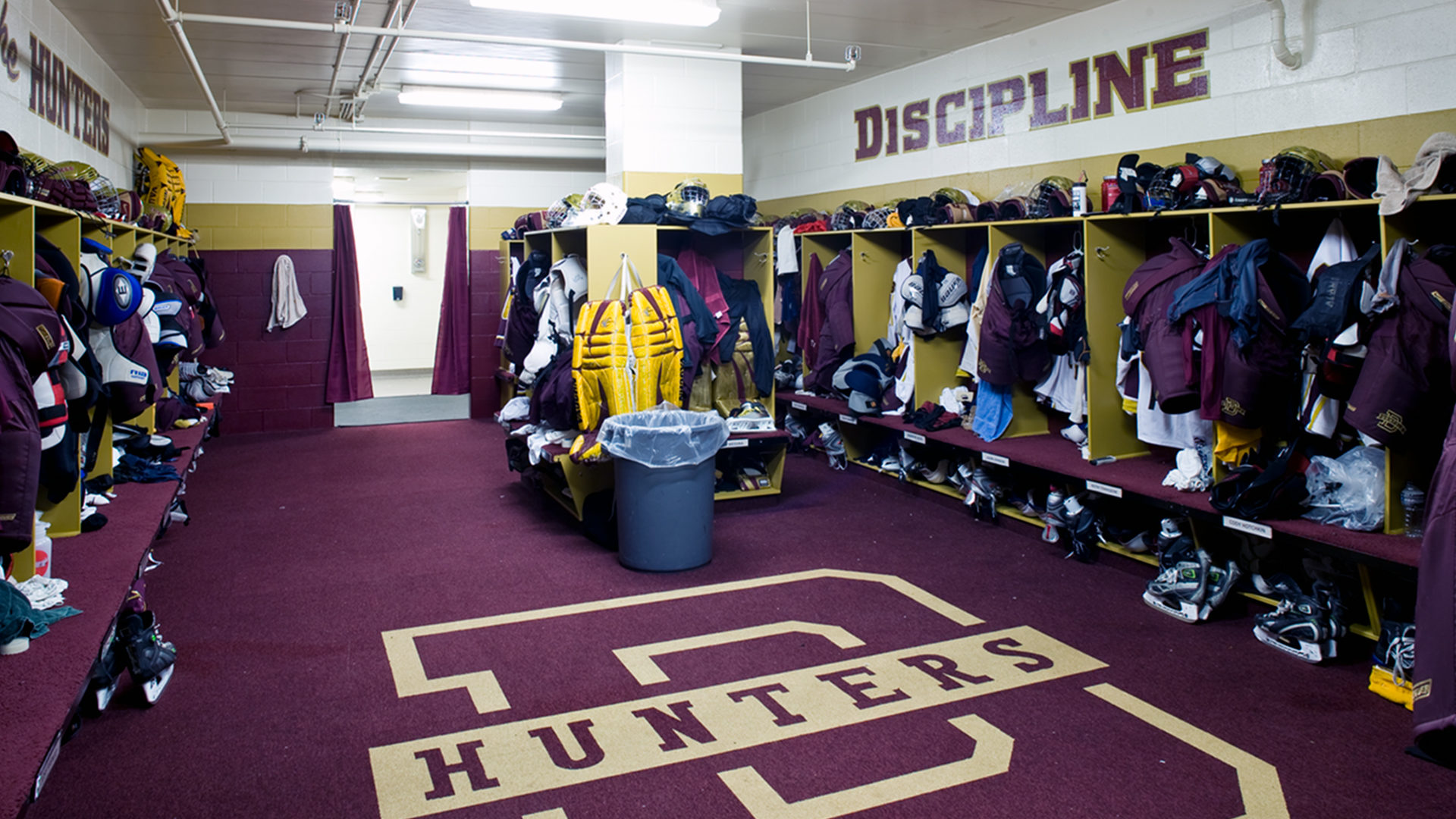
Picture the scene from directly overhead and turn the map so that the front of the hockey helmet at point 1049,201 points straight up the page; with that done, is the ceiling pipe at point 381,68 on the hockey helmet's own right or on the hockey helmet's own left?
on the hockey helmet's own right

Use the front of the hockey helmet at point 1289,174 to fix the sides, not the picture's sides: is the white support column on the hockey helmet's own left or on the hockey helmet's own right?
on the hockey helmet's own right

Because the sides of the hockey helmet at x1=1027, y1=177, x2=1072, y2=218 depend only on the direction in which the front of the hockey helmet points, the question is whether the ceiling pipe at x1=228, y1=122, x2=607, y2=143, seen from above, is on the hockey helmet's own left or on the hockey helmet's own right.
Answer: on the hockey helmet's own right

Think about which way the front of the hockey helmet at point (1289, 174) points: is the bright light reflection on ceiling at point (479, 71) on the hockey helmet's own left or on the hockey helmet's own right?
on the hockey helmet's own right

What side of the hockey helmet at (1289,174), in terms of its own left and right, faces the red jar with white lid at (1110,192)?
right

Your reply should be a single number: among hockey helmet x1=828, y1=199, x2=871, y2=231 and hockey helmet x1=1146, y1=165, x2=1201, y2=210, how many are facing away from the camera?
0

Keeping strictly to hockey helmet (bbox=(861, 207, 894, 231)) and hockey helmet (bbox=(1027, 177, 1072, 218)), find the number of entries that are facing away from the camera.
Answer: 0

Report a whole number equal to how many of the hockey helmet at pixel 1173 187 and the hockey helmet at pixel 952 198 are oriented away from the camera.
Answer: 0
